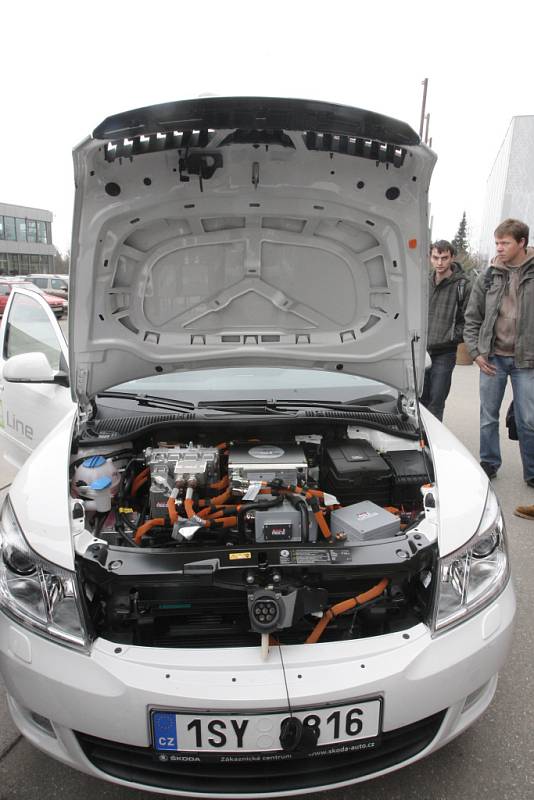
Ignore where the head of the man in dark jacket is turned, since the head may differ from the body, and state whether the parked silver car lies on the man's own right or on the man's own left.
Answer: on the man's own right

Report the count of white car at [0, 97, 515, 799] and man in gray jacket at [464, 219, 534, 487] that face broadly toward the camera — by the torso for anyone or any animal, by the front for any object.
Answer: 2

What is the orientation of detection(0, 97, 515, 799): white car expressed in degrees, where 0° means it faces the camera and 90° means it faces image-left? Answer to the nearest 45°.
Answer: approximately 0°

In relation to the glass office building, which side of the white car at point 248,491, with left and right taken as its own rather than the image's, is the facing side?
back

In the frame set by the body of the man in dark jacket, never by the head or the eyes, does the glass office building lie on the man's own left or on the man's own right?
on the man's own right

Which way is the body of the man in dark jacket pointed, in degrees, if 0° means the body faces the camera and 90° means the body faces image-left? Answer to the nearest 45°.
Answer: approximately 45°

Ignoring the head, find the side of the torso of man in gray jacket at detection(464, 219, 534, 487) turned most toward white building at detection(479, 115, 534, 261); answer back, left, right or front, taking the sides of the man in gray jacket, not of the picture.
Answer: back

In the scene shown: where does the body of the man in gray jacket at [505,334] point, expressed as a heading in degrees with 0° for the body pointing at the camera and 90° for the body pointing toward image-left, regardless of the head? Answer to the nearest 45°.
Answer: approximately 0°
